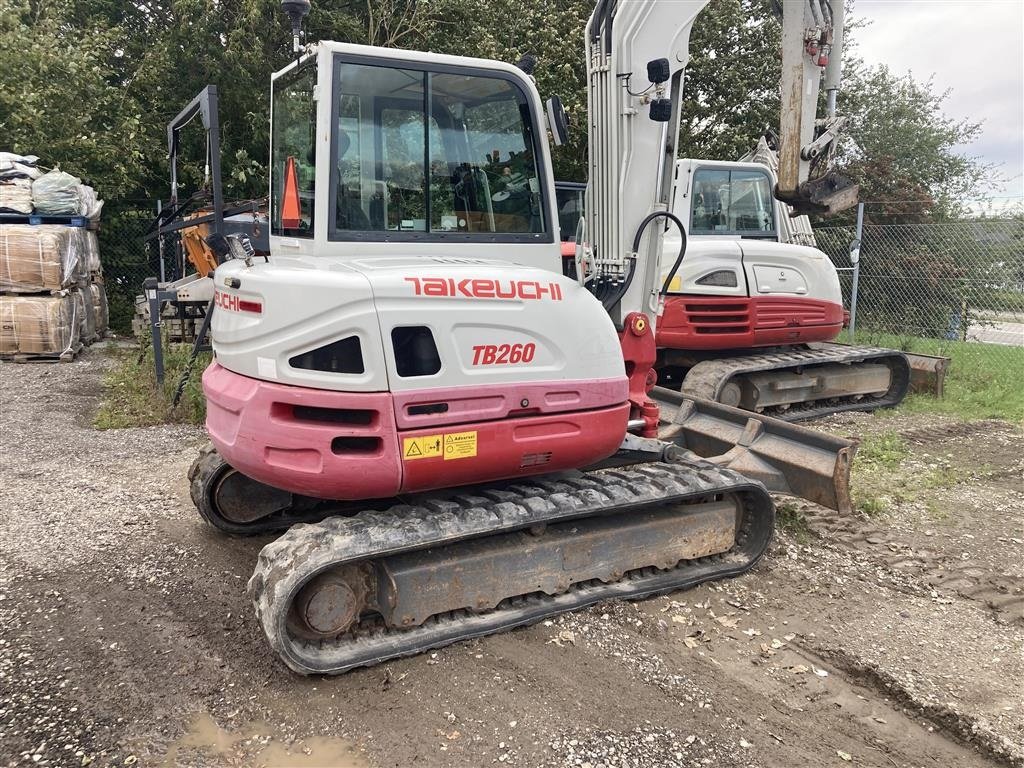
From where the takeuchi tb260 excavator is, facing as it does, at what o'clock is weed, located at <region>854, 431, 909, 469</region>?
The weed is roughly at 12 o'clock from the takeuchi tb260 excavator.

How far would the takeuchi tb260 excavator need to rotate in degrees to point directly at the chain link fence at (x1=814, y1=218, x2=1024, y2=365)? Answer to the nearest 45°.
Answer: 0° — it already faces it

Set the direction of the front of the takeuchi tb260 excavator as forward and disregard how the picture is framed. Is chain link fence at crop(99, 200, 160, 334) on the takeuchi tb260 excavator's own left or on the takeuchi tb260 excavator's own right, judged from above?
on the takeuchi tb260 excavator's own left

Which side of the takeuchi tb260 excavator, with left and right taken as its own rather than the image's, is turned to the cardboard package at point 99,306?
left

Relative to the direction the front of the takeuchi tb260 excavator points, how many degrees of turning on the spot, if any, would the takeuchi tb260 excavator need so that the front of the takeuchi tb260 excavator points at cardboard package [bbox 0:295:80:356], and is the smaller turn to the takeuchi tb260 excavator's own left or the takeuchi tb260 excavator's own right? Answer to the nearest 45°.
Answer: approximately 90° to the takeuchi tb260 excavator's own left

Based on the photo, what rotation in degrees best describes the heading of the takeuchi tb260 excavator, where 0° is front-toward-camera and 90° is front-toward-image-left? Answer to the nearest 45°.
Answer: approximately 225°

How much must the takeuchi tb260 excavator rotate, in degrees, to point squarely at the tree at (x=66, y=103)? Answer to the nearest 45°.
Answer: approximately 90° to its left

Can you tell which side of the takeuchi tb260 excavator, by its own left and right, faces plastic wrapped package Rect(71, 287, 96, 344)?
left

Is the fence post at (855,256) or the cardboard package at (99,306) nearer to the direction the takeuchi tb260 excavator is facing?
the fence post

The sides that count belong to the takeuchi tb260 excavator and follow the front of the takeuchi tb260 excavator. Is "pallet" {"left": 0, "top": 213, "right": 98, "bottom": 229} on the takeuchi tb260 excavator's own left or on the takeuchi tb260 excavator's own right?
on the takeuchi tb260 excavator's own left

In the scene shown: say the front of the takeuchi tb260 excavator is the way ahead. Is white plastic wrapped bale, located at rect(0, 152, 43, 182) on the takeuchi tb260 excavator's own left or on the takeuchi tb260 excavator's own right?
on the takeuchi tb260 excavator's own left
